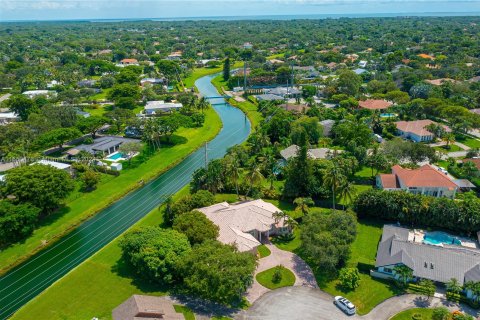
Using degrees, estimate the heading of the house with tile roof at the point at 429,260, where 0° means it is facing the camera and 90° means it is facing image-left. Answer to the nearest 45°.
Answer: approximately 0°

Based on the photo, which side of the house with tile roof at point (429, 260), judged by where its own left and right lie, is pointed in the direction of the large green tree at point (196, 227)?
right

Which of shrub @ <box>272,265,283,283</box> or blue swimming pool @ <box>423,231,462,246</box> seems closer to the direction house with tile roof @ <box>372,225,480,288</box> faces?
the shrub

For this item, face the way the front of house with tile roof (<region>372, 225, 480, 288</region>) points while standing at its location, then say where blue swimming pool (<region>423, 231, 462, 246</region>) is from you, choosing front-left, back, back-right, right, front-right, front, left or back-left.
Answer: back

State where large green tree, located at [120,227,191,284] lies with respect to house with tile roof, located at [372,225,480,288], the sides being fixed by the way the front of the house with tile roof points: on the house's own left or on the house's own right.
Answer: on the house's own right

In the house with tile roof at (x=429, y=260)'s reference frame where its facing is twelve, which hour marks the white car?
The white car is roughly at 1 o'clock from the house with tile roof.

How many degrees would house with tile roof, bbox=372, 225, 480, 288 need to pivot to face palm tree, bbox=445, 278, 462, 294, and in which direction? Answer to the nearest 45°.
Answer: approximately 45° to its left

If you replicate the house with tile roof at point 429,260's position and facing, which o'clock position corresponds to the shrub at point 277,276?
The shrub is roughly at 2 o'clock from the house with tile roof.

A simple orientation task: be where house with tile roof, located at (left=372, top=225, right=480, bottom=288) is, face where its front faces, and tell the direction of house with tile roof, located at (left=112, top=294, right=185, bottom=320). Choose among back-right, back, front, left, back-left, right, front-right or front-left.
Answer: front-right
